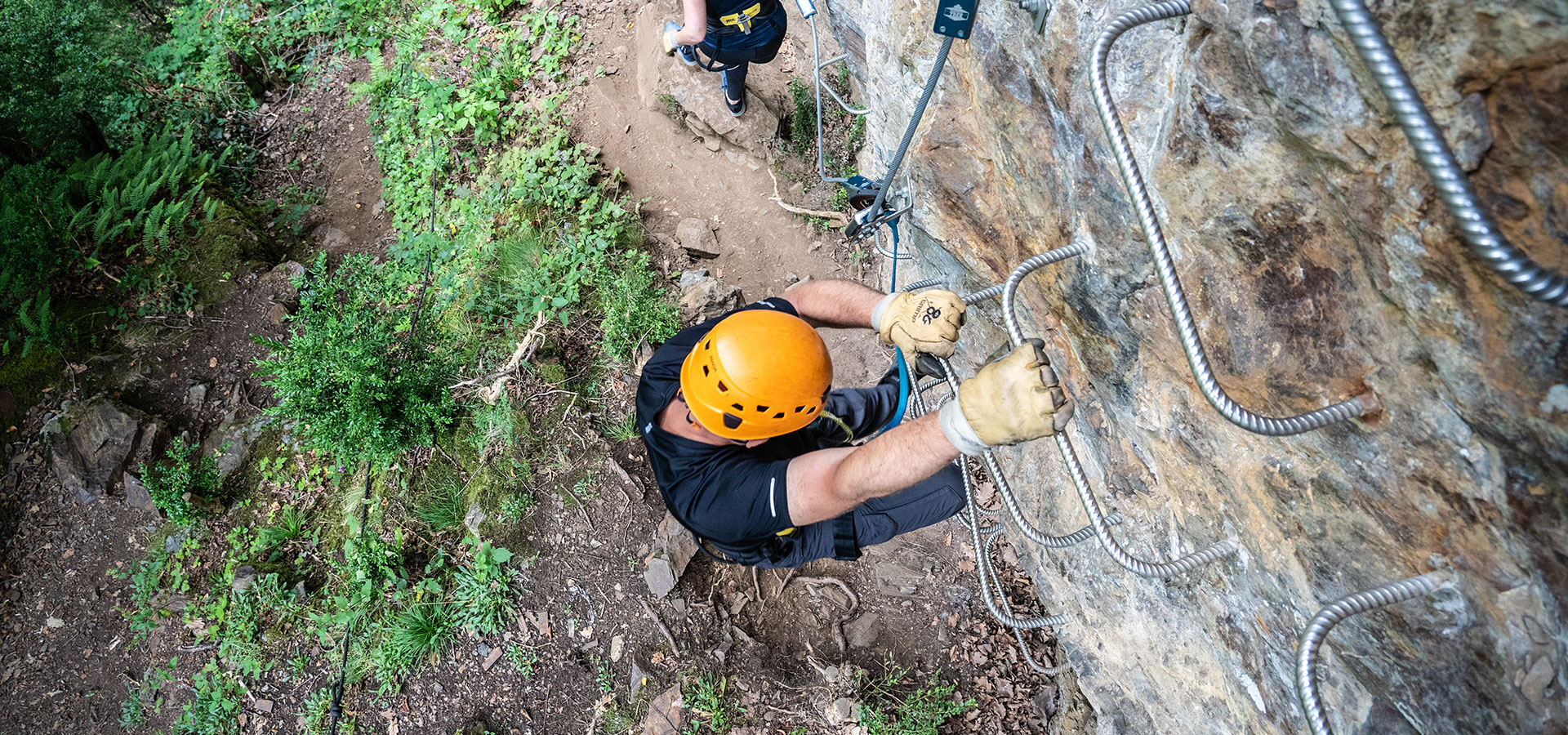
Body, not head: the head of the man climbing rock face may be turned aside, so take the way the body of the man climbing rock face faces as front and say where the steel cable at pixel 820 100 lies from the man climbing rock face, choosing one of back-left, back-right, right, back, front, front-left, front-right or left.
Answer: left

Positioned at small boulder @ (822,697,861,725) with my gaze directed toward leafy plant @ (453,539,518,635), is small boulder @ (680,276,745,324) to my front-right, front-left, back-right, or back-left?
front-right

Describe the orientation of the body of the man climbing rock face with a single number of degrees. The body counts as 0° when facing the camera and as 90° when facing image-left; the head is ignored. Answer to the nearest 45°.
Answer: approximately 270°

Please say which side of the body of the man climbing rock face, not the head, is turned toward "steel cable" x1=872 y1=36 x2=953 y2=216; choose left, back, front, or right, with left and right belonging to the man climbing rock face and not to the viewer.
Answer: left

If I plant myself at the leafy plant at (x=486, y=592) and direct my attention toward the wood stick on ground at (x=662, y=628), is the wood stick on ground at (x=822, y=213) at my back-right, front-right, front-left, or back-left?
front-left

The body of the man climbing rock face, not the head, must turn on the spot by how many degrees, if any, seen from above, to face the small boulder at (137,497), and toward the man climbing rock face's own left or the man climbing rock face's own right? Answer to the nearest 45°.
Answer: approximately 180°

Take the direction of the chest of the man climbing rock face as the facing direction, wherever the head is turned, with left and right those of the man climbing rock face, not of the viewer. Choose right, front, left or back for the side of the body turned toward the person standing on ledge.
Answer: left

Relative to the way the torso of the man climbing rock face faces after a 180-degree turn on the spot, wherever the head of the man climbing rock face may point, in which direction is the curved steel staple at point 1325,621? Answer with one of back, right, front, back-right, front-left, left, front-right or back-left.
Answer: back-left

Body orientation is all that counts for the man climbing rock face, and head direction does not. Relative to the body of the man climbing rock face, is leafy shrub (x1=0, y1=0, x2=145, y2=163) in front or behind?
behind

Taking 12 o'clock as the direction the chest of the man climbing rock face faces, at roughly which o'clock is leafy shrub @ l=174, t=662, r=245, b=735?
The leafy shrub is roughly at 6 o'clock from the man climbing rock face.

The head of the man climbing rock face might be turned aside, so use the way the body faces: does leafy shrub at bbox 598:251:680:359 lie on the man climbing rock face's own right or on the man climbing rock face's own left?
on the man climbing rock face's own left
